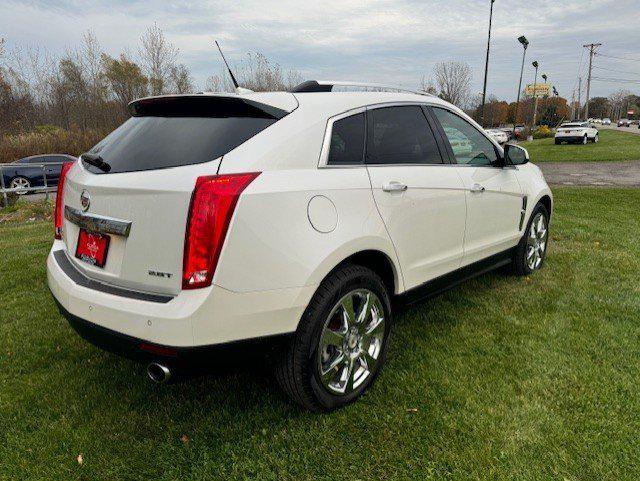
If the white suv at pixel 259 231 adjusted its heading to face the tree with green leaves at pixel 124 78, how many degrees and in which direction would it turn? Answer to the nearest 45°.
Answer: approximately 45° to its left

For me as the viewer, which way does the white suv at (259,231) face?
facing away from the viewer and to the right of the viewer

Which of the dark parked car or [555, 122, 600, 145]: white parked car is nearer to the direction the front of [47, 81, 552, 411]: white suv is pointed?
the white parked car
